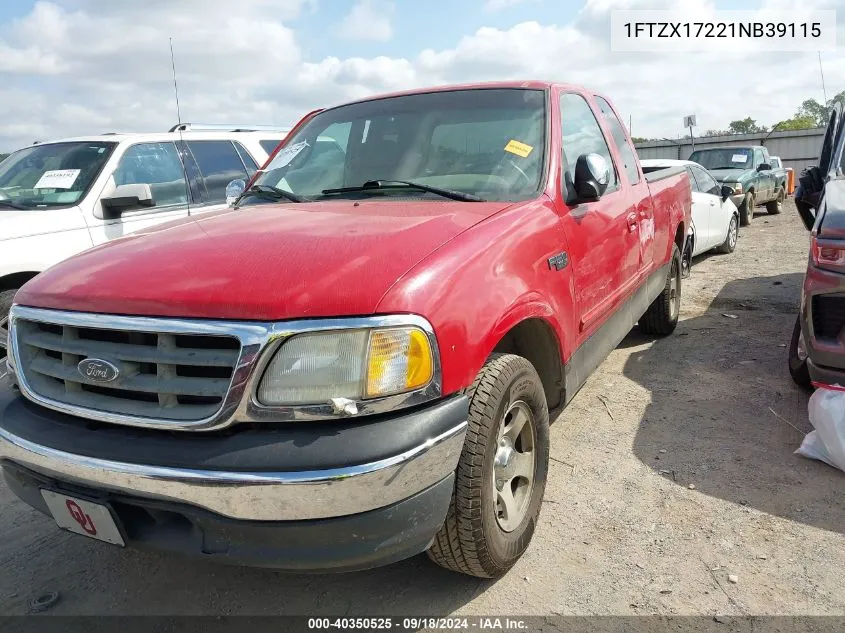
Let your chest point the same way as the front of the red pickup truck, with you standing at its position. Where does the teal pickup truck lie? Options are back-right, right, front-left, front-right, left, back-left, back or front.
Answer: back

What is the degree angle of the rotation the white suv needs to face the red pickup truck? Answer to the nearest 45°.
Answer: approximately 45° to its left

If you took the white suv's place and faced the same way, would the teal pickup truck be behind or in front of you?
behind

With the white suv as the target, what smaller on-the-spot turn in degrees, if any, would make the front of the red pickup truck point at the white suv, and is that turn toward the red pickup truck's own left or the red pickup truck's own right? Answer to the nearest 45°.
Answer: approximately 135° to the red pickup truck's own right

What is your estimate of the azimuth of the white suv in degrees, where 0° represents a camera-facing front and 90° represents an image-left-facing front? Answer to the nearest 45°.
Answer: approximately 45°
